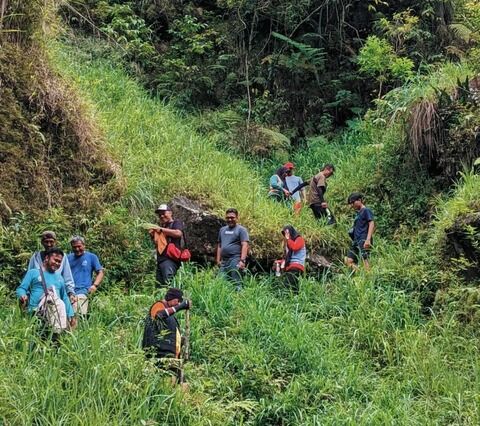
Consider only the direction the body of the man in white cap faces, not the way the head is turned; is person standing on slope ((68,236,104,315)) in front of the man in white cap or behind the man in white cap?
in front

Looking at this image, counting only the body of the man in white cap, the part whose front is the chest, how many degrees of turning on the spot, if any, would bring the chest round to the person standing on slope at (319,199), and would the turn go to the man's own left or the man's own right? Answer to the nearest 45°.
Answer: approximately 180°

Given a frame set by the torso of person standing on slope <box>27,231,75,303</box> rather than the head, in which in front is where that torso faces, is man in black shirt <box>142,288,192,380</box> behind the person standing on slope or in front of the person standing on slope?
in front

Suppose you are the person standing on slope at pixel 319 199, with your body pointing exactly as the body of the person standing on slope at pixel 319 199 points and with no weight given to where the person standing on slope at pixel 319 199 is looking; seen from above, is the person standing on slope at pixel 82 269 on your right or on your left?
on your right

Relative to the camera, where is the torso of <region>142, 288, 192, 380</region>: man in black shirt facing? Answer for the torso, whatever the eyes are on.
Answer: to the viewer's right
